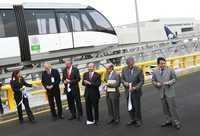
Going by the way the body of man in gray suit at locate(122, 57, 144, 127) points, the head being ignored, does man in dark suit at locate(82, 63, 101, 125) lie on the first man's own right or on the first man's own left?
on the first man's own right

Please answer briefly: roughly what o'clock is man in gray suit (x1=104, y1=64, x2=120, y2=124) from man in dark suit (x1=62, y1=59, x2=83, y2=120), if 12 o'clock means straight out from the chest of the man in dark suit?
The man in gray suit is roughly at 9 o'clock from the man in dark suit.

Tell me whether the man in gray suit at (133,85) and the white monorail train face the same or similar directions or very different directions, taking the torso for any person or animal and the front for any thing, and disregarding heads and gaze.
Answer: very different directions

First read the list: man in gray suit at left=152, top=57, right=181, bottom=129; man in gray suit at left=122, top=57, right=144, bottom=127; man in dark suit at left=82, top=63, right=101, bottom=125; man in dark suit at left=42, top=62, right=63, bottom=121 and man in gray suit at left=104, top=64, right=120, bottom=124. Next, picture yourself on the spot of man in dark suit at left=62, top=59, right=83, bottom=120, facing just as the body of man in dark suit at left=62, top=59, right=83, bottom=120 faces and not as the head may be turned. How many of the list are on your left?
4

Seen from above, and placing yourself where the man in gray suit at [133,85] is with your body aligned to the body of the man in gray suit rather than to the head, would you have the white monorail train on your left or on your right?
on your right

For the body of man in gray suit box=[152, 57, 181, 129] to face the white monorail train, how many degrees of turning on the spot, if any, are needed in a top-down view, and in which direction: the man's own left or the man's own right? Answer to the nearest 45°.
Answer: approximately 90° to the man's own right

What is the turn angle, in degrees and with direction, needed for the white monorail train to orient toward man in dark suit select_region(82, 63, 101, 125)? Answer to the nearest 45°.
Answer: approximately 135° to its right

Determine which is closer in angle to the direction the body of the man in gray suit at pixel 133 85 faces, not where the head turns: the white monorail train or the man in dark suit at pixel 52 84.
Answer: the man in dark suit

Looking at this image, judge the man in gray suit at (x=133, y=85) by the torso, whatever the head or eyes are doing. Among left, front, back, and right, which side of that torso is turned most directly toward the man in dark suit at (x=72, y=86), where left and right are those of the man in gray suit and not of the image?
right
